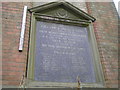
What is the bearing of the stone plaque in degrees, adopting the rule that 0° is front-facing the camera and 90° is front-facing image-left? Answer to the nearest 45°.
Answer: approximately 0°
